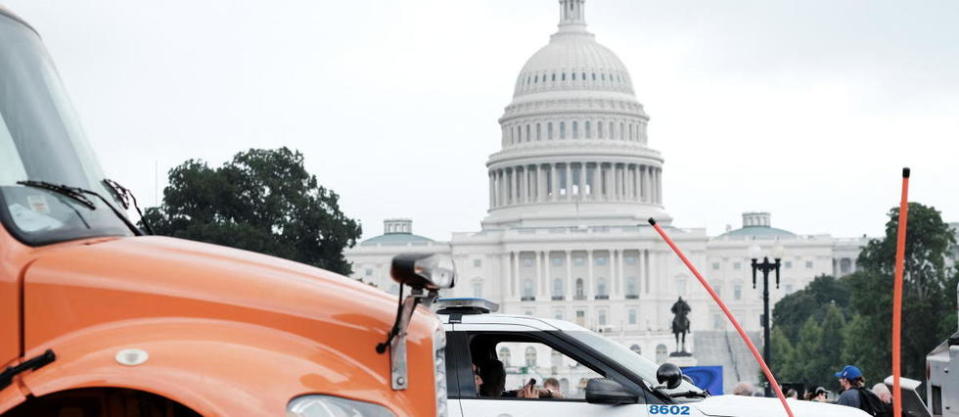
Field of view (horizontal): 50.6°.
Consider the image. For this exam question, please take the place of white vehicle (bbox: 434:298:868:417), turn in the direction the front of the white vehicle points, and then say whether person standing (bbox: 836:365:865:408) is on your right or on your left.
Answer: on your left

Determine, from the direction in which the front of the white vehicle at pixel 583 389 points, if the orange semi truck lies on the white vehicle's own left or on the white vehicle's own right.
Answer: on the white vehicle's own right

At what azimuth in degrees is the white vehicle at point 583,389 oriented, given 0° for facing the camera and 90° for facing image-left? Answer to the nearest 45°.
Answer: approximately 270°
